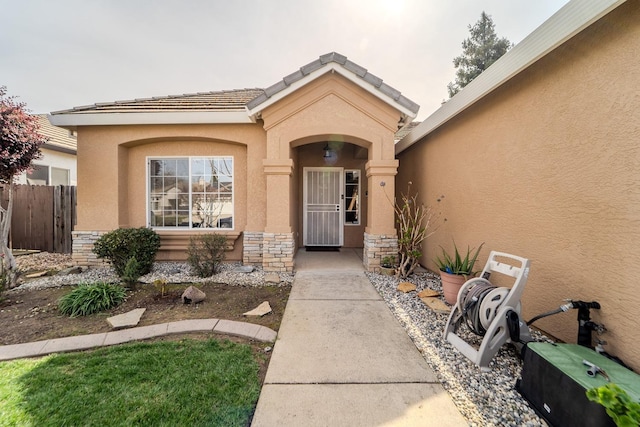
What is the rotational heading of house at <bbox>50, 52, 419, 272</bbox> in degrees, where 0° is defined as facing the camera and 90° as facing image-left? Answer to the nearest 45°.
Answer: approximately 0°

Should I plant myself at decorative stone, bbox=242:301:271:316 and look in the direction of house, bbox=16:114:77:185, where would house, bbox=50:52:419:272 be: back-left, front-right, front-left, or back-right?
front-right

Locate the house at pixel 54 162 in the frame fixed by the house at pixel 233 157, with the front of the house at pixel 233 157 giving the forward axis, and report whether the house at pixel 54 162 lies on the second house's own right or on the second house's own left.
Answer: on the second house's own right

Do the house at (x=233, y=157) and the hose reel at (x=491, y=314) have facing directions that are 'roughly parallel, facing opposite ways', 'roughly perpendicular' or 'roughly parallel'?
roughly perpendicular

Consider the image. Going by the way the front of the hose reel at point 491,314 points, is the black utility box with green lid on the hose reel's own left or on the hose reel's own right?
on the hose reel's own left

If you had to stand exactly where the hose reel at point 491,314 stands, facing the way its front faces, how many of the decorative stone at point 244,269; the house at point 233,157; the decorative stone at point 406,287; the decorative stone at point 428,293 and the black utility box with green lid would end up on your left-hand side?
1

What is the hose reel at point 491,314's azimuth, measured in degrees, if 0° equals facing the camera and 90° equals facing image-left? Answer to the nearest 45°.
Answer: approximately 45°

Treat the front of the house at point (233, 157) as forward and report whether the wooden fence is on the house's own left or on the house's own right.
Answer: on the house's own right

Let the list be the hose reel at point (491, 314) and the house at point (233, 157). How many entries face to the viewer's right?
0
